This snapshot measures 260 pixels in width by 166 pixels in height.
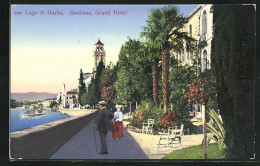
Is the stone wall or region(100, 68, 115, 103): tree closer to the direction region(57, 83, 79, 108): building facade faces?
the stone wall

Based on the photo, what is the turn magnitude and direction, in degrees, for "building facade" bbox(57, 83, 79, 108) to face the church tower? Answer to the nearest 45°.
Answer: approximately 45° to its left

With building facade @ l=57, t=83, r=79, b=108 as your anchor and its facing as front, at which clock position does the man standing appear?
The man standing is roughly at 11 o'clock from the building facade.

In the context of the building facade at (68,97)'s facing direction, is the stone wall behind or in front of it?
in front

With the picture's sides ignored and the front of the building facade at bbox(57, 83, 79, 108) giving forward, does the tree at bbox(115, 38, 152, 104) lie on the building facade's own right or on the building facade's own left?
on the building facade's own left

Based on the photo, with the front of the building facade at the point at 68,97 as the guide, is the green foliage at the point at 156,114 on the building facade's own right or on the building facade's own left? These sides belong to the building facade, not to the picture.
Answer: on the building facade's own left

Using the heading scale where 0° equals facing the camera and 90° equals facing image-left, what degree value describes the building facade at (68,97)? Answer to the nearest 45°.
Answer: approximately 0°

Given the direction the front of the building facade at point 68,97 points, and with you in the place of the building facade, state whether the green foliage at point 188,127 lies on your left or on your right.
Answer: on your left

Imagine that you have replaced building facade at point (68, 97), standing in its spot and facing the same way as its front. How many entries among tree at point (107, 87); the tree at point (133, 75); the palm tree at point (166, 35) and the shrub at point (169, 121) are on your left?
4

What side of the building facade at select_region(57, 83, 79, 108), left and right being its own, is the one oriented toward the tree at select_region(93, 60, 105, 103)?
left

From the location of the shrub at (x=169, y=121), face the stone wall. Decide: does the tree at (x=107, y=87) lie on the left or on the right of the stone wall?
right
